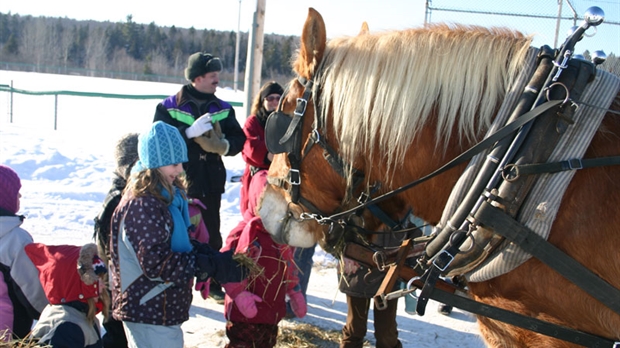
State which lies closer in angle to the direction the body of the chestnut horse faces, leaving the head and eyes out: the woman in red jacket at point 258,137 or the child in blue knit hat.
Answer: the child in blue knit hat

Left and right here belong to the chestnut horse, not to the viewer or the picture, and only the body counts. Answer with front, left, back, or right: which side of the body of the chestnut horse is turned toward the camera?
left

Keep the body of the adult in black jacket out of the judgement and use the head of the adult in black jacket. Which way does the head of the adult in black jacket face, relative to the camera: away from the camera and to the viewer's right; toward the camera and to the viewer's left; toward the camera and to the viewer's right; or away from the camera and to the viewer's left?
toward the camera and to the viewer's right

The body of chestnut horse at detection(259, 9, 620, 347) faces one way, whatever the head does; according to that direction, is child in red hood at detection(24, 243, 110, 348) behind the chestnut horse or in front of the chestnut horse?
in front

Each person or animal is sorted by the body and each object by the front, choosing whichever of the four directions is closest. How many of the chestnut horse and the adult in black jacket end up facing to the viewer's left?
1

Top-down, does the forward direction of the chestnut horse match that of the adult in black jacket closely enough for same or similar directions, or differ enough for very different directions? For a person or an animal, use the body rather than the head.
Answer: very different directions

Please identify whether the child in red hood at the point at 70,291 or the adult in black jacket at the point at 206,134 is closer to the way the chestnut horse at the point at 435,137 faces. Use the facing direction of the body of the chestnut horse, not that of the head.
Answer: the child in red hood

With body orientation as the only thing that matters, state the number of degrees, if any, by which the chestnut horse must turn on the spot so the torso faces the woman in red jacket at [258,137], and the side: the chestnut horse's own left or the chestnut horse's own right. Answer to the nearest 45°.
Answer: approximately 45° to the chestnut horse's own right

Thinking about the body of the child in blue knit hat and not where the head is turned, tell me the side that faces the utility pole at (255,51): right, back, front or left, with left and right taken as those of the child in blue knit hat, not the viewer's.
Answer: left

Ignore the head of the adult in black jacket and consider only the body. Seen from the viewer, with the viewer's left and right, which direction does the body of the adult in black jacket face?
facing the viewer and to the right of the viewer

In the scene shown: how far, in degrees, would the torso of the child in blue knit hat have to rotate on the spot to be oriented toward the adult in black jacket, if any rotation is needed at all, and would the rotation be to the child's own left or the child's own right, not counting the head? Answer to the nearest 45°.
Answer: approximately 90° to the child's own left

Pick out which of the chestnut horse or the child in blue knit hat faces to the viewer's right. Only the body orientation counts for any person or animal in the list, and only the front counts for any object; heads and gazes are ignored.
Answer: the child in blue knit hat

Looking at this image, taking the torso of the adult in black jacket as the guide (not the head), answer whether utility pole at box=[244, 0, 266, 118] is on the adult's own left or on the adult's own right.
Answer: on the adult's own left

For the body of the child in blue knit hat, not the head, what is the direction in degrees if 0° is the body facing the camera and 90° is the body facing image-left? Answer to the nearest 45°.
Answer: approximately 270°
